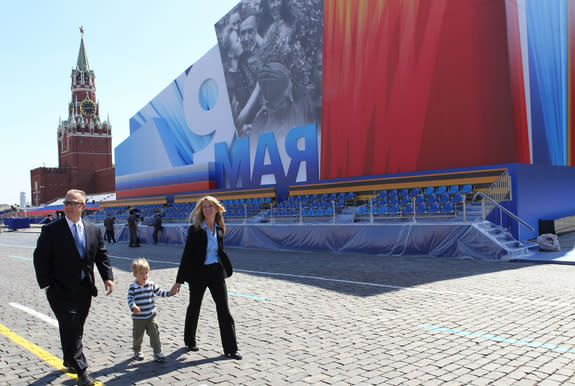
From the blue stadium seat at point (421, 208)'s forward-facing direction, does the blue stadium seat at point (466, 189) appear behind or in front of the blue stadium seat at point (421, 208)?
behind

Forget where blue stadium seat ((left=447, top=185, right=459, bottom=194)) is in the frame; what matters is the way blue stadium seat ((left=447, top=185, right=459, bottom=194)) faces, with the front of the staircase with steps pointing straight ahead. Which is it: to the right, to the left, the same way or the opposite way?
to the right

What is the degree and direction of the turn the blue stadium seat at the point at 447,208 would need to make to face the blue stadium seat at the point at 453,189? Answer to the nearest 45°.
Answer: approximately 135° to its right

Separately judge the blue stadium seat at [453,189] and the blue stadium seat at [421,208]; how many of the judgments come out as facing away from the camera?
0

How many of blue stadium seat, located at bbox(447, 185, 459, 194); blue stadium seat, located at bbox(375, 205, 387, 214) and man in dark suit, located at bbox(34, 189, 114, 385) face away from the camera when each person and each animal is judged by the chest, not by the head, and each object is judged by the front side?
0

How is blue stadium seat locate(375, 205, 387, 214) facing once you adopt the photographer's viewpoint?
facing the viewer and to the left of the viewer

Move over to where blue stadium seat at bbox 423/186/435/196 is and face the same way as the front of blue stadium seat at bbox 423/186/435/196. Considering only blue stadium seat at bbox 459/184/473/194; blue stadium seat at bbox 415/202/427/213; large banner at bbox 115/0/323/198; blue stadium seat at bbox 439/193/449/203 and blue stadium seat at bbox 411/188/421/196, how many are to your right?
2

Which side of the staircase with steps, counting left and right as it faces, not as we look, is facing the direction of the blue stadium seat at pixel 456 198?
back

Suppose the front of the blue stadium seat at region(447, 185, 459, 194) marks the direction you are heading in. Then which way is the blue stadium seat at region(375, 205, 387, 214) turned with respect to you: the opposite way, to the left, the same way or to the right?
the same way

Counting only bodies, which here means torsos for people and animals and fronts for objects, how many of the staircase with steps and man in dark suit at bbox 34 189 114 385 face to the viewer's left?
0

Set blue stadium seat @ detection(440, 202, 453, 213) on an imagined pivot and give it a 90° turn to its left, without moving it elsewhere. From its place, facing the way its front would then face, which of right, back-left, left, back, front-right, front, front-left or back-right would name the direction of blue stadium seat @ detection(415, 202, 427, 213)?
back

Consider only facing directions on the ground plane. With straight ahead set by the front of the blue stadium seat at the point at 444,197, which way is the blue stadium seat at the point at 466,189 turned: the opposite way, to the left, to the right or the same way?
the same way

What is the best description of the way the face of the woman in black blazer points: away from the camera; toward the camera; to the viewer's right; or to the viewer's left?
toward the camera
